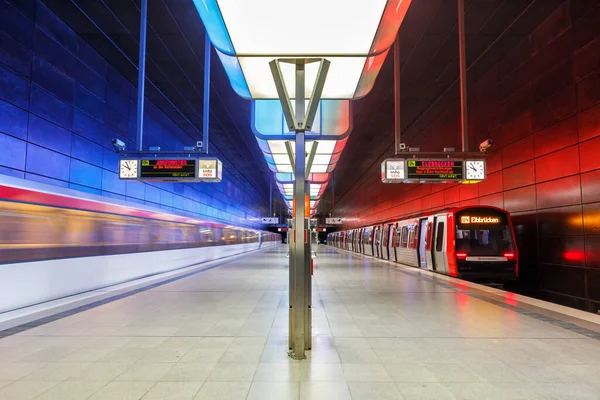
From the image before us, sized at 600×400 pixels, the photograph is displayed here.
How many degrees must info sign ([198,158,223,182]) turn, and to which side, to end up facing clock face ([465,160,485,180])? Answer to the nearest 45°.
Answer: approximately 90° to its left

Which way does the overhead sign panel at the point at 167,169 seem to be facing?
toward the camera

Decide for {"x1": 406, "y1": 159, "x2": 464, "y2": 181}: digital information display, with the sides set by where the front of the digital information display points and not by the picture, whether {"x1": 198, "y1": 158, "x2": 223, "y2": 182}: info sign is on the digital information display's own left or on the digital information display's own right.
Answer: on the digital information display's own right

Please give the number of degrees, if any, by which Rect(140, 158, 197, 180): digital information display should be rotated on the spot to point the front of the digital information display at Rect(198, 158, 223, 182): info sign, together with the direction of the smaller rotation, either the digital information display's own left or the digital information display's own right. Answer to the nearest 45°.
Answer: approximately 90° to the digital information display's own left

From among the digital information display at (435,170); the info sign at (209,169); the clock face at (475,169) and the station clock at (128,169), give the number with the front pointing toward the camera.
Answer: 4

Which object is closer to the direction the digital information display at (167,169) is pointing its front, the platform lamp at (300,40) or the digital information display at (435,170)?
the platform lamp

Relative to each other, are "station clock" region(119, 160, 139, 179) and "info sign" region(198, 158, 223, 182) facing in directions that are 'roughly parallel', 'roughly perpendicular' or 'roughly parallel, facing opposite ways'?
roughly parallel

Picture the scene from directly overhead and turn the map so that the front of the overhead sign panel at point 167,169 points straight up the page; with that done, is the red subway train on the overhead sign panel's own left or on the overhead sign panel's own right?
on the overhead sign panel's own left

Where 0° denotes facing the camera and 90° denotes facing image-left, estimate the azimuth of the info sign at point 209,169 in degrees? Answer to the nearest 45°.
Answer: approximately 0°

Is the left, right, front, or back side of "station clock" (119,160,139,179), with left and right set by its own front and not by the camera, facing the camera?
front

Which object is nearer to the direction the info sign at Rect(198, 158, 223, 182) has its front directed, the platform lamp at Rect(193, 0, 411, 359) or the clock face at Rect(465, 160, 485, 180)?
the platform lamp

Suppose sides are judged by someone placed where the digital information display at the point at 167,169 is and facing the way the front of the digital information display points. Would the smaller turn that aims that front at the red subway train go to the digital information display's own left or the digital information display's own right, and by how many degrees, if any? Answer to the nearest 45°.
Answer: approximately 90° to the digital information display's own left

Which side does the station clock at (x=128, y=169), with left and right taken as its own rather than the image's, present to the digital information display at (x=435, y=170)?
left

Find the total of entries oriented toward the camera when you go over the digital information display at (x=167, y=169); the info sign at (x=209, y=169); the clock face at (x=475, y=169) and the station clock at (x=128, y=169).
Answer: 4
